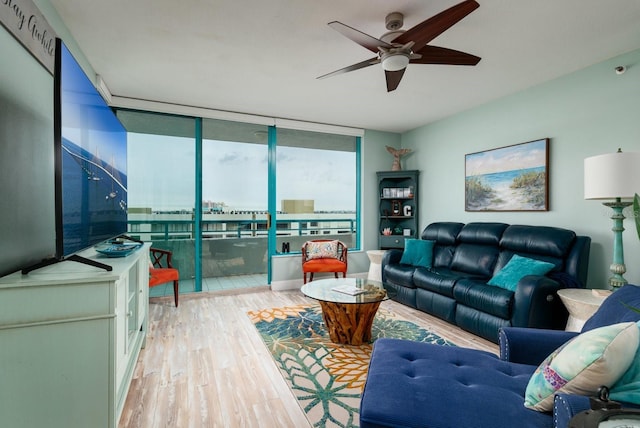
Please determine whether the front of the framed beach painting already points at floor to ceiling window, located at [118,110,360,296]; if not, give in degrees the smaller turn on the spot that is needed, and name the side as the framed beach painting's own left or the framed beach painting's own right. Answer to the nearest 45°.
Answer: approximately 45° to the framed beach painting's own right

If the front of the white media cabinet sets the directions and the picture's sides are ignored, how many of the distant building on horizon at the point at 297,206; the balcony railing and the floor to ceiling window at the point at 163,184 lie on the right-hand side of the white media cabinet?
0

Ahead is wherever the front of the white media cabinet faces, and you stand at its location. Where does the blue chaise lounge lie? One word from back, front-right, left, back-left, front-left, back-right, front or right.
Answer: front-right

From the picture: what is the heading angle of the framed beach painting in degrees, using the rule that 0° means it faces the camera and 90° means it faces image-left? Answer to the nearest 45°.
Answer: approximately 45°

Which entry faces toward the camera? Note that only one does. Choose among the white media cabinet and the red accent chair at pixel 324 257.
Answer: the red accent chair

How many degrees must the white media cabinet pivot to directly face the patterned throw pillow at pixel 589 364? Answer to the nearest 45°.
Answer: approximately 45° to its right

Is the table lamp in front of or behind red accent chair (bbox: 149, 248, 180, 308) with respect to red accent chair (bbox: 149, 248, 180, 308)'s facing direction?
in front

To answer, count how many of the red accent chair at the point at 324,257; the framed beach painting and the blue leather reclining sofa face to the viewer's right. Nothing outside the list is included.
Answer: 0

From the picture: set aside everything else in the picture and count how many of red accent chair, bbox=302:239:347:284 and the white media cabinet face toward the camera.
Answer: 1

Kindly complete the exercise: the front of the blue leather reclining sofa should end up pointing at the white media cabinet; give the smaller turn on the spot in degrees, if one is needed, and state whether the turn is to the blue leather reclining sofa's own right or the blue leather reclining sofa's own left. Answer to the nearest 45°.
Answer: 0° — it already faces it

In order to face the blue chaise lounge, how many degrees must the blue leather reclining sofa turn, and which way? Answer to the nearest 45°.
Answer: approximately 45° to its left

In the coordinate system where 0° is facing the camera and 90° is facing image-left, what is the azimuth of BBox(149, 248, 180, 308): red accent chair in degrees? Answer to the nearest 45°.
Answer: approximately 315°

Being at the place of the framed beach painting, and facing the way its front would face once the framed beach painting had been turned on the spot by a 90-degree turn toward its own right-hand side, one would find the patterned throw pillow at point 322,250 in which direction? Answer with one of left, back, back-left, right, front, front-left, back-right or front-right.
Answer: front-left

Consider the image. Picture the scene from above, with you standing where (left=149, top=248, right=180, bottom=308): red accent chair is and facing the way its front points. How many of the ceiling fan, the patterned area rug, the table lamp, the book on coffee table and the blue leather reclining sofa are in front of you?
5

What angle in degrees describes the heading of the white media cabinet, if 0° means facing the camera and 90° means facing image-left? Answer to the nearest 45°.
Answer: approximately 270°

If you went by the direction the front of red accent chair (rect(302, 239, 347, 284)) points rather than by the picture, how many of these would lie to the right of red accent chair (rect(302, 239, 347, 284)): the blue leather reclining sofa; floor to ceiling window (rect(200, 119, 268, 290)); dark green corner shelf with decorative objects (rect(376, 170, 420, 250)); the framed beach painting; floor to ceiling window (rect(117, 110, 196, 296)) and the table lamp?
2

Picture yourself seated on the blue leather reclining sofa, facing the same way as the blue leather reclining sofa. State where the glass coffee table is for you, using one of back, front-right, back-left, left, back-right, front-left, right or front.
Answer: front

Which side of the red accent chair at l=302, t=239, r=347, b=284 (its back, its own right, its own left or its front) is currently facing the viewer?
front

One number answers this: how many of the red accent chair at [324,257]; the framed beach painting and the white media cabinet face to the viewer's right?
1

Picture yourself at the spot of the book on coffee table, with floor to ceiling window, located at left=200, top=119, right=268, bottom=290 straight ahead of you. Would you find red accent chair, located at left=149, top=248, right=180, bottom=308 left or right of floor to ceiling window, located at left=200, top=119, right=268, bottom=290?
left

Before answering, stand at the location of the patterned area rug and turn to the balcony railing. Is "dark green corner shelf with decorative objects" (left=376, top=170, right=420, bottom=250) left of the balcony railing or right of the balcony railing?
right
